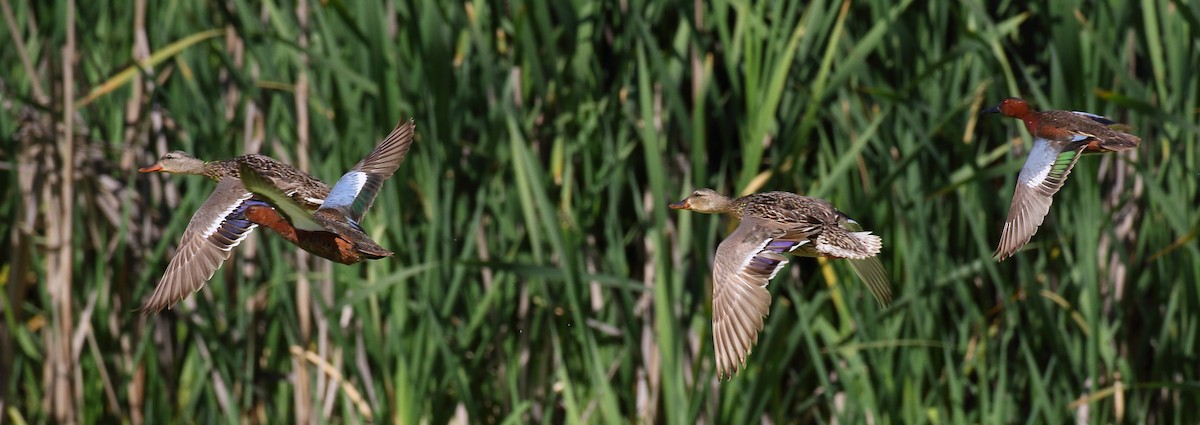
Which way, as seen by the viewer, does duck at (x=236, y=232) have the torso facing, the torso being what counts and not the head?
to the viewer's left

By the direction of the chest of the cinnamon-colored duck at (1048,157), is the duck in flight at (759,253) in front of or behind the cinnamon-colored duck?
in front

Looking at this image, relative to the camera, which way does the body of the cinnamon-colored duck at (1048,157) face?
to the viewer's left
